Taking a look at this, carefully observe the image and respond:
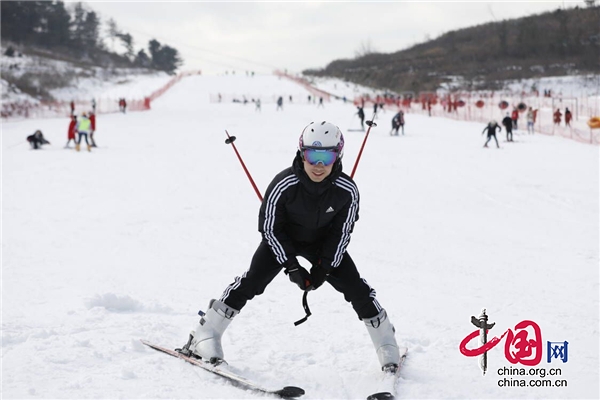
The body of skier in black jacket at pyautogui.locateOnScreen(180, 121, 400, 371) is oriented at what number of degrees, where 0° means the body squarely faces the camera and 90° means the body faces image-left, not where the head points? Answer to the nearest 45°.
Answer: approximately 0°

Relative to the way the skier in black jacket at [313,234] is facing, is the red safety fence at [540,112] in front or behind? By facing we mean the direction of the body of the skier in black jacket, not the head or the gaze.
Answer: behind

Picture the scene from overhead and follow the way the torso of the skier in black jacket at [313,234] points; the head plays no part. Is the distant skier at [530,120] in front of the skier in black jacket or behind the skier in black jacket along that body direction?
behind
